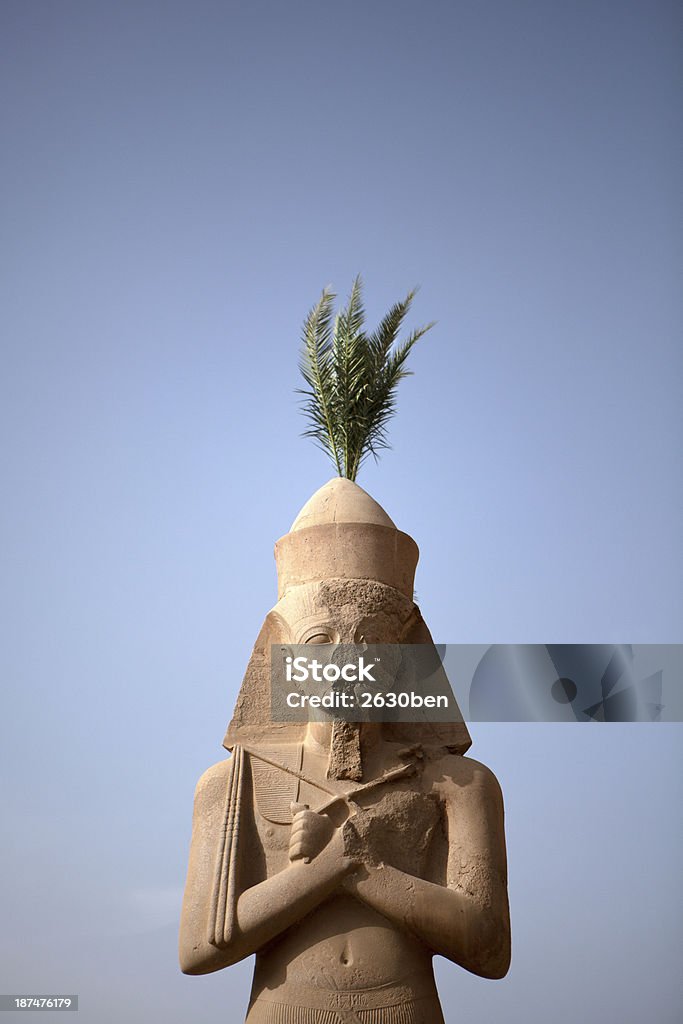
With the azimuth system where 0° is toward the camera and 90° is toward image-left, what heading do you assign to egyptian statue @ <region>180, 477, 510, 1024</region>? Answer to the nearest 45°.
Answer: approximately 0°
